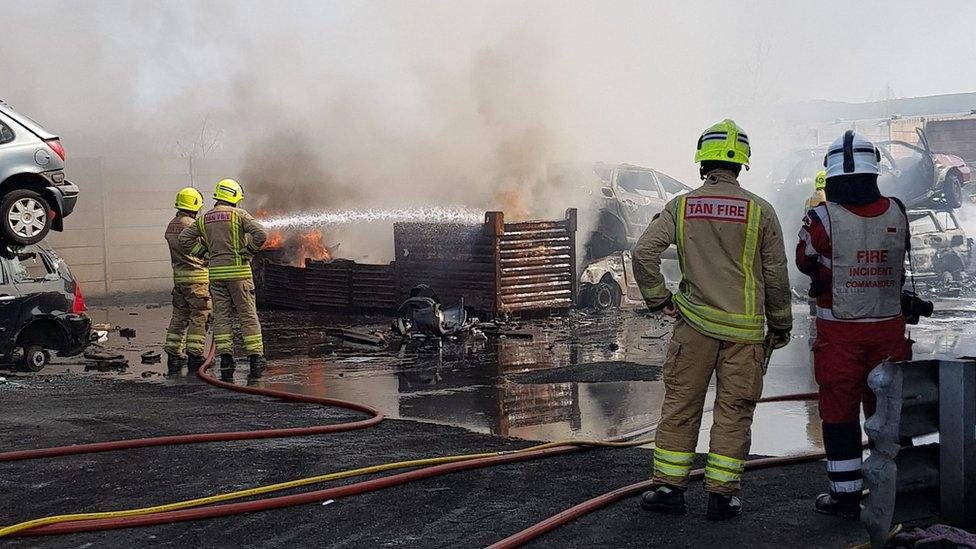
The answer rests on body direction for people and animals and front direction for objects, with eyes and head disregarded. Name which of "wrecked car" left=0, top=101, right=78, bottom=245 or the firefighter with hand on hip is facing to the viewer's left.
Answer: the wrecked car

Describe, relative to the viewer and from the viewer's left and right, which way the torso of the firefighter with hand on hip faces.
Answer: facing away from the viewer

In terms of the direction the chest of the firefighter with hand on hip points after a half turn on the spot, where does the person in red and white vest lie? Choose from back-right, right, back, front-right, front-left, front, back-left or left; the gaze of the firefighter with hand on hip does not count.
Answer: left

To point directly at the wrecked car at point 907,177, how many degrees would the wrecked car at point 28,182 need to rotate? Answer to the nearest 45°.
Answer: approximately 180°

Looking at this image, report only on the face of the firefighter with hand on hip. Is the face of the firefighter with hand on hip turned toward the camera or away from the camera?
away from the camera

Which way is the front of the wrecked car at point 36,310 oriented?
to the viewer's left

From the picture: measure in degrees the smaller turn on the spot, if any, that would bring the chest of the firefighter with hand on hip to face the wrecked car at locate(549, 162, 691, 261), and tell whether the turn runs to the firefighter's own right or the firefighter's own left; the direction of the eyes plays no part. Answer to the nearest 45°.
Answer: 0° — they already face it

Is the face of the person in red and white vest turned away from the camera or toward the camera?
away from the camera

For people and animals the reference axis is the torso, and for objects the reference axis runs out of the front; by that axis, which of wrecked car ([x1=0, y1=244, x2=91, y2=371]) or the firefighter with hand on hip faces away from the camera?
the firefighter with hand on hip

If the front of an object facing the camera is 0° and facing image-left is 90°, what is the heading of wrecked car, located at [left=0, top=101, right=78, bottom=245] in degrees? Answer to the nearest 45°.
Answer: approximately 90°

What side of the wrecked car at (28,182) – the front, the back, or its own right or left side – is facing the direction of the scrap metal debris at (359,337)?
back

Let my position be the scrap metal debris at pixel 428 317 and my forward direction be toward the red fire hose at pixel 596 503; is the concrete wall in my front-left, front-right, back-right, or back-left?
back-right
